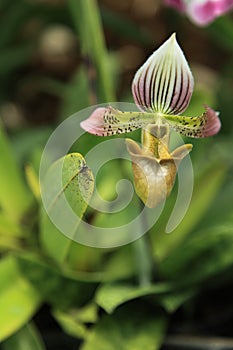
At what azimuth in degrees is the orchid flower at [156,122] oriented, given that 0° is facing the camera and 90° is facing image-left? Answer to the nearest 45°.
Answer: approximately 0°
